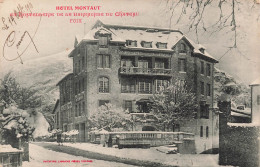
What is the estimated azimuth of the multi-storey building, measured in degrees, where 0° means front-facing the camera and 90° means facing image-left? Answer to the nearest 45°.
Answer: approximately 0°
